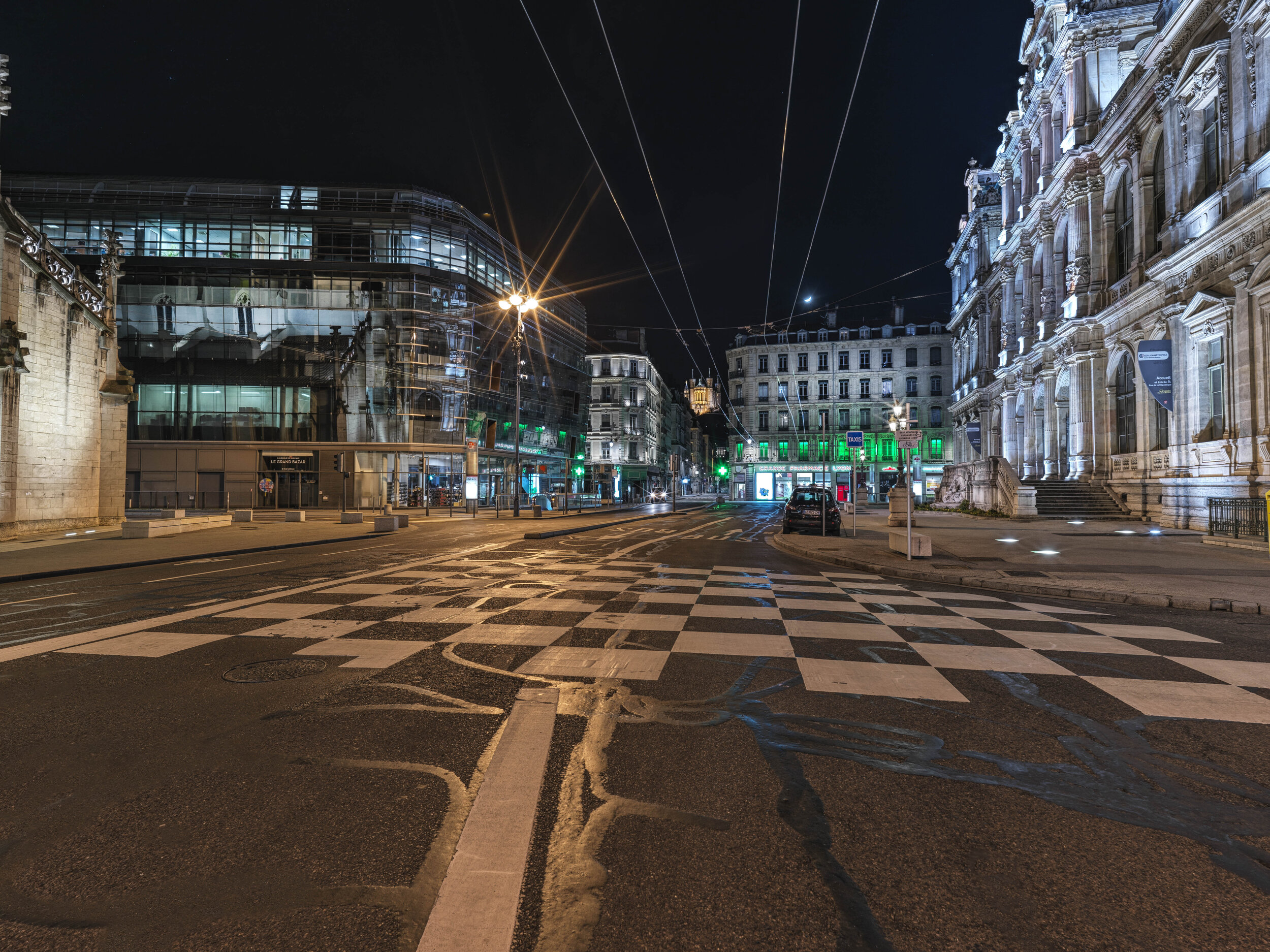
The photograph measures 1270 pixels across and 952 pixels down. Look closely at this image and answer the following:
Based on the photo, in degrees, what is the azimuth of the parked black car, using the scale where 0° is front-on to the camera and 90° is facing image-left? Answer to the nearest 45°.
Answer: approximately 180°

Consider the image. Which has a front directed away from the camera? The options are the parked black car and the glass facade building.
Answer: the parked black car

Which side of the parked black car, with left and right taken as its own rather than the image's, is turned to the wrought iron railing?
right

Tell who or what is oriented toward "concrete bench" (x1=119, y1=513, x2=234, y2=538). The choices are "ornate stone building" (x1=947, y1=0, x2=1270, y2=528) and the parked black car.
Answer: the ornate stone building

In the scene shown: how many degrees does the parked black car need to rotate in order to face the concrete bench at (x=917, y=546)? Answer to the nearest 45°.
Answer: approximately 180°

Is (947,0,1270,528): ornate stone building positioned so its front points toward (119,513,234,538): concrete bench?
yes

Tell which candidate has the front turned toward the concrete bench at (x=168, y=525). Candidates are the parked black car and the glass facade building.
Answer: the glass facade building

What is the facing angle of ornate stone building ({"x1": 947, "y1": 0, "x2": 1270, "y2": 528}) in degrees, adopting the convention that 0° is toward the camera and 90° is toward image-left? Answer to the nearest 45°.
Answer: approximately 45°

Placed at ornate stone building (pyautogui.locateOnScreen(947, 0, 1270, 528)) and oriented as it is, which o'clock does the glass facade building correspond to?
The glass facade building is roughly at 1 o'clock from the ornate stone building.
